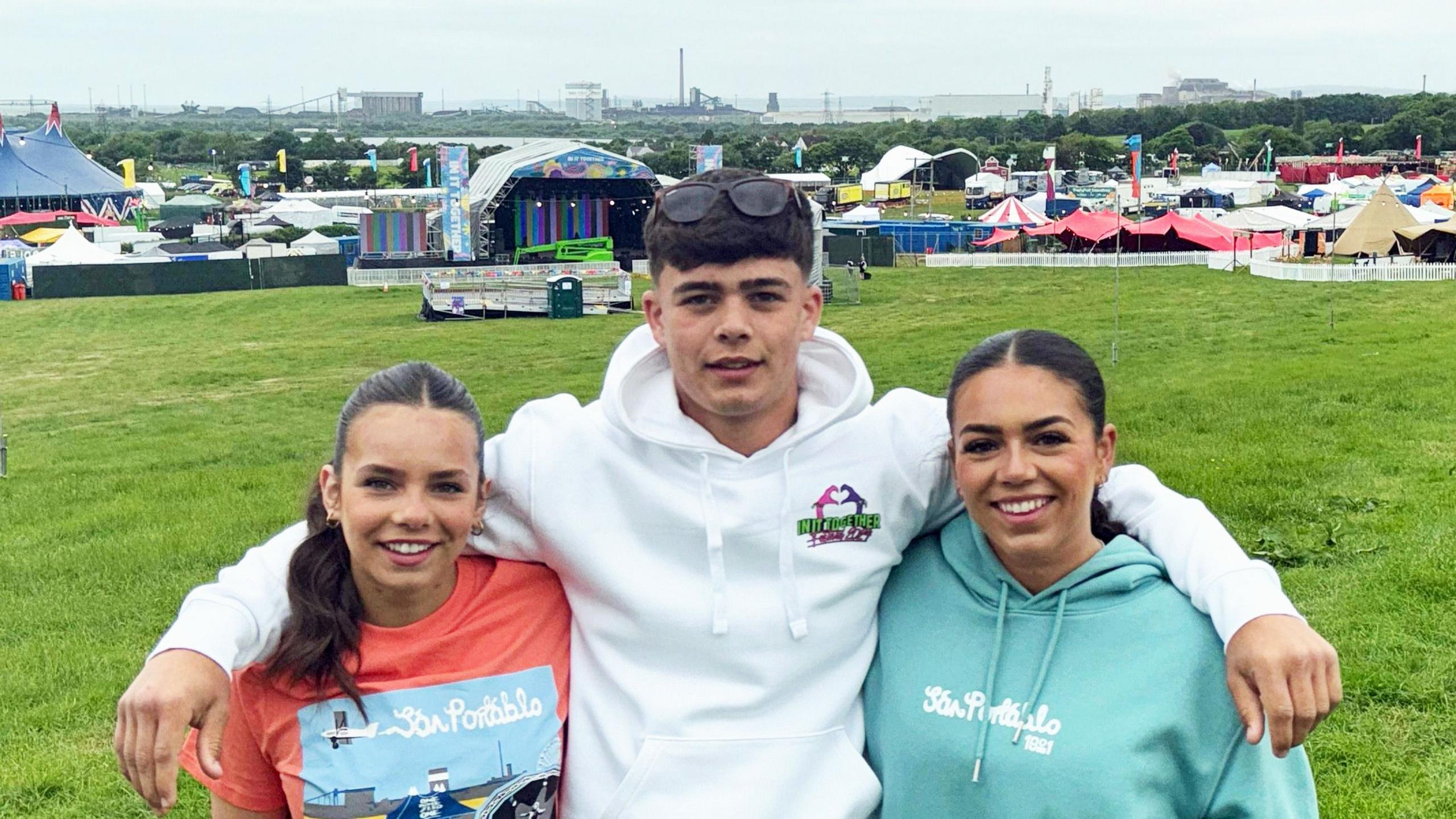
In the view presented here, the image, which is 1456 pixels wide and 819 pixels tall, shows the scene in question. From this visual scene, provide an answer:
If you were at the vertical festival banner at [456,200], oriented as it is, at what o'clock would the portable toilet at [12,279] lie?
The portable toilet is roughly at 3 o'clock from the vertical festival banner.

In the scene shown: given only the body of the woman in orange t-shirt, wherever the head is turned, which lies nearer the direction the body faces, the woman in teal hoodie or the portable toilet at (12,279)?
the woman in teal hoodie

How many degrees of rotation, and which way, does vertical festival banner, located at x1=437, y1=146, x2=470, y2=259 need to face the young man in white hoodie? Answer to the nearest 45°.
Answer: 0° — it already faces them

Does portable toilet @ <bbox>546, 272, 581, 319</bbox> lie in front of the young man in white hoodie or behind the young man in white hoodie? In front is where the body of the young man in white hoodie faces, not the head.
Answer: behind

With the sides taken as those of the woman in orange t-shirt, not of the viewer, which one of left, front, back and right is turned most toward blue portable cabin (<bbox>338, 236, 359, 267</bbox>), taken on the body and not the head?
back

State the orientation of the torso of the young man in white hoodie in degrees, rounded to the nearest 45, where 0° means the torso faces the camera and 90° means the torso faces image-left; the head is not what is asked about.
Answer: approximately 0°

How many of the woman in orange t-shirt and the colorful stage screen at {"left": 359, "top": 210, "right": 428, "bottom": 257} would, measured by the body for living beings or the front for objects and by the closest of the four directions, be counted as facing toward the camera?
2
